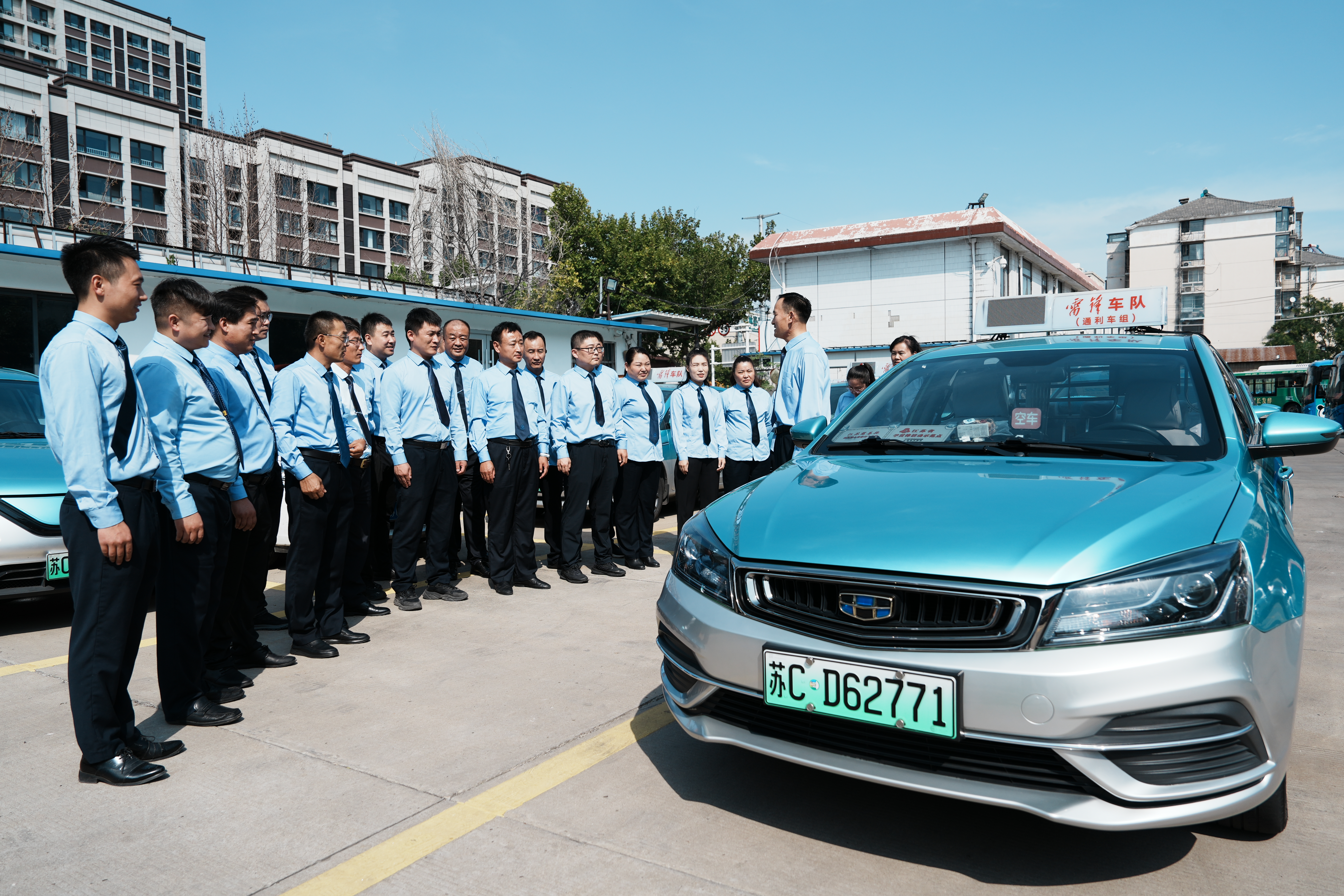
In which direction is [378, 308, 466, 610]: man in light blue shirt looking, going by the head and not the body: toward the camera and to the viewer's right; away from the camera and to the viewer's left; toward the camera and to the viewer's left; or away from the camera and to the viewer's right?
toward the camera and to the viewer's right

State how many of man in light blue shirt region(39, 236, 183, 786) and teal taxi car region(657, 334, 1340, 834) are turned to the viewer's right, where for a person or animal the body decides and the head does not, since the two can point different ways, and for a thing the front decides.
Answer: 1

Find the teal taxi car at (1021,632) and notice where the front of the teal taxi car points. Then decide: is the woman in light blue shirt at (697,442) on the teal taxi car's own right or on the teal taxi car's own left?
on the teal taxi car's own right

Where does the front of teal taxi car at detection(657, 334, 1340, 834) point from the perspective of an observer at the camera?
facing the viewer and to the left of the viewer

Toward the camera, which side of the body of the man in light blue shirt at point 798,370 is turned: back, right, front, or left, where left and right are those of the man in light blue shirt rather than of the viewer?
left

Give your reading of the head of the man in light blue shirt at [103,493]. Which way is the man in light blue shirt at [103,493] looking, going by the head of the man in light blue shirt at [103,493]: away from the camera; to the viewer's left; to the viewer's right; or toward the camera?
to the viewer's right

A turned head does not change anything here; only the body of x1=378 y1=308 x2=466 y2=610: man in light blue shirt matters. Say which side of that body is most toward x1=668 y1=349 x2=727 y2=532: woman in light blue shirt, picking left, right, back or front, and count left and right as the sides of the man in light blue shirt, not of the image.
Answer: left

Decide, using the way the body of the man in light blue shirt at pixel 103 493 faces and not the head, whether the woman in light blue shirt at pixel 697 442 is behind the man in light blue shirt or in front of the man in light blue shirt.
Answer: in front

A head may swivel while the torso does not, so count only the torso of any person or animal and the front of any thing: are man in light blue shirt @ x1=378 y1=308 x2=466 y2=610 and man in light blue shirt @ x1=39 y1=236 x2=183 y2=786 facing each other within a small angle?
no

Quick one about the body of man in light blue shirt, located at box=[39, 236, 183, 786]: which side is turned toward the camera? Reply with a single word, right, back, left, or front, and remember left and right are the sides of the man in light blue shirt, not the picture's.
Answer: right

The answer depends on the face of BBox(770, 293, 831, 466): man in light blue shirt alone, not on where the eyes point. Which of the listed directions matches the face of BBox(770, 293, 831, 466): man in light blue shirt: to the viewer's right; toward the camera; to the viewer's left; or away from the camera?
to the viewer's left

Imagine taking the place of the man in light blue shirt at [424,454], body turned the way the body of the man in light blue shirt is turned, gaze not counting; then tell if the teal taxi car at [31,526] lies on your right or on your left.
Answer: on your right

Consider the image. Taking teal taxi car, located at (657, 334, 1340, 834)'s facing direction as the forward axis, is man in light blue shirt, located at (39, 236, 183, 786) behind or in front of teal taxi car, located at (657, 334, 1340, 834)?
in front

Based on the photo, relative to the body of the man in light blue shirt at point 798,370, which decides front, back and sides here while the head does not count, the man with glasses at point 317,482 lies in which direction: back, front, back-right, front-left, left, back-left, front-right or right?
front-left

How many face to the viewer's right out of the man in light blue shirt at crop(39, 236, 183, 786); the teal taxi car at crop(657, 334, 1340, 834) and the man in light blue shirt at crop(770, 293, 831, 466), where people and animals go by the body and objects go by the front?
1

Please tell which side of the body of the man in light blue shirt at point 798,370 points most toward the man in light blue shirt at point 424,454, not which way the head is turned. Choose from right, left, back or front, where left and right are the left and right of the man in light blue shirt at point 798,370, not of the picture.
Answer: front

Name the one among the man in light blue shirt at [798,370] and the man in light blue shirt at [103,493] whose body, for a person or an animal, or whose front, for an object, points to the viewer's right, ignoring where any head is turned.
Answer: the man in light blue shirt at [103,493]

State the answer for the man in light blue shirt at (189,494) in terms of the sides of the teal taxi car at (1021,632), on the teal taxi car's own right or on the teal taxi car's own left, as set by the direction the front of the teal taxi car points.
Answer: on the teal taxi car's own right

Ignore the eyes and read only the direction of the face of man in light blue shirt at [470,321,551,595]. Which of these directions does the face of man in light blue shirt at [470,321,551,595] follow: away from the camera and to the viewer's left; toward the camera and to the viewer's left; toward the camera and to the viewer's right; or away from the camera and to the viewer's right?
toward the camera and to the viewer's right
